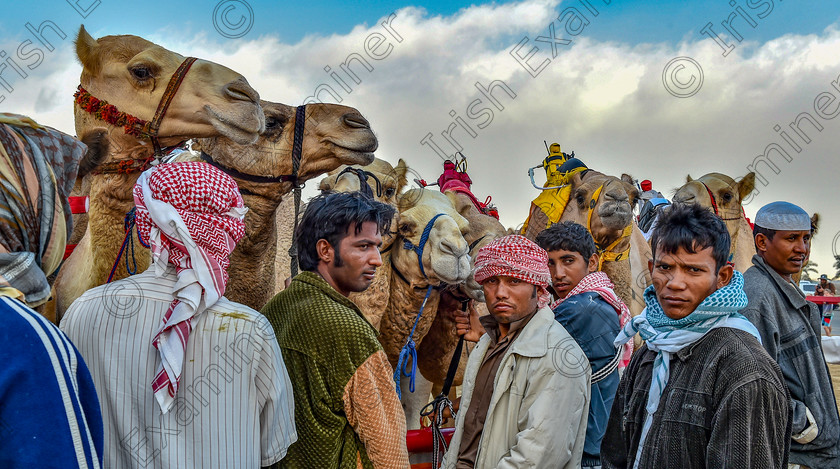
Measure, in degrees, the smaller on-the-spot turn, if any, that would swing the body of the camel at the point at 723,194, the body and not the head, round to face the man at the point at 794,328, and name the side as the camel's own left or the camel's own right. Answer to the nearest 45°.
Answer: approximately 45° to the camel's own left

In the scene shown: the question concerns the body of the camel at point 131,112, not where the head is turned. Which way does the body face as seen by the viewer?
to the viewer's right

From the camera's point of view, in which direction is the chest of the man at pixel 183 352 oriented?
away from the camera

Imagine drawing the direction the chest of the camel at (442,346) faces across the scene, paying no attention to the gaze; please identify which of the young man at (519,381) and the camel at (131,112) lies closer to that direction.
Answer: the young man

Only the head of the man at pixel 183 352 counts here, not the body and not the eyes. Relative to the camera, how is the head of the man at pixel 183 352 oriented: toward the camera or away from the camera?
away from the camera

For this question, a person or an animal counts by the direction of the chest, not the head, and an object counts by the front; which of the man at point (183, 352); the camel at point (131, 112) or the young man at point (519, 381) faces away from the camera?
the man

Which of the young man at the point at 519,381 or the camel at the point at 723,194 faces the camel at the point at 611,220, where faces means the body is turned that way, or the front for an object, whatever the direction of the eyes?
the camel at the point at 723,194

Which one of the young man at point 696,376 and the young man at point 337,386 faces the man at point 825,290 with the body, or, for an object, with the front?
the young man at point 337,386

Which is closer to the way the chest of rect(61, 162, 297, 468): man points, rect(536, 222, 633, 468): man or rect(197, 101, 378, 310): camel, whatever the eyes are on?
the camel
